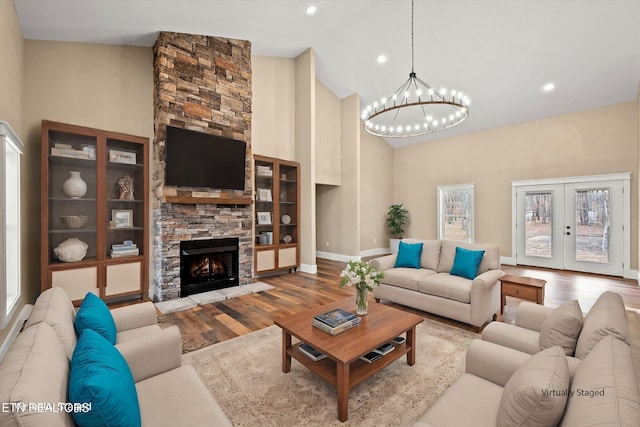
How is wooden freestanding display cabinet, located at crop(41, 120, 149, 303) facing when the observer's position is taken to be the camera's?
facing the viewer and to the right of the viewer

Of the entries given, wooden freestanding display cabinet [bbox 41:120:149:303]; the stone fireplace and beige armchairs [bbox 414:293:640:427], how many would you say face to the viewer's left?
1

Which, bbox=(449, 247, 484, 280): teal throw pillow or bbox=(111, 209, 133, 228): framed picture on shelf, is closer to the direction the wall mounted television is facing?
the teal throw pillow

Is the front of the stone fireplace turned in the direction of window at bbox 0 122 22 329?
no

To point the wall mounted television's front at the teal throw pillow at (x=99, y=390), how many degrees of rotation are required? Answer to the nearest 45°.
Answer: approximately 45° to its right

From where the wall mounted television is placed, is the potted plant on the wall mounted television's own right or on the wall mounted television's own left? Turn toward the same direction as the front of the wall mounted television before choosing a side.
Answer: on the wall mounted television's own left

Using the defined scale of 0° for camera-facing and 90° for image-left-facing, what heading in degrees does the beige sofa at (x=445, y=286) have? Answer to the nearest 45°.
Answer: approximately 45°

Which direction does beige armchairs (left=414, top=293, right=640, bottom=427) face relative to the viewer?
to the viewer's left

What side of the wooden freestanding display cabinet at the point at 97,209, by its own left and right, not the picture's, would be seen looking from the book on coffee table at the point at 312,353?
front
